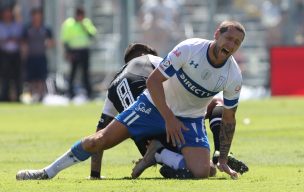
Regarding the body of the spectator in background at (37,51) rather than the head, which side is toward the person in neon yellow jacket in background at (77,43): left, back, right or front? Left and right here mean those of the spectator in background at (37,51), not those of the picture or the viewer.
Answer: left

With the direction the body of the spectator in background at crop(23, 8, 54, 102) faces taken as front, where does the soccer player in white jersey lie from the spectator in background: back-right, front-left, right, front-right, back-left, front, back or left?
front

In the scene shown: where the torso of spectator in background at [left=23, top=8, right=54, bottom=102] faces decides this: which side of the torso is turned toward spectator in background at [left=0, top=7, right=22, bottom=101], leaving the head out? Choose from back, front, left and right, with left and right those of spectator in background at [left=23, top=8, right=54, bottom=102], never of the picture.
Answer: right

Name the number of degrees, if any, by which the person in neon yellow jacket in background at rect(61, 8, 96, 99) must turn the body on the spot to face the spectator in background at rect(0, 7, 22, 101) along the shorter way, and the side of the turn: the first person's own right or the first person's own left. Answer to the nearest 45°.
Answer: approximately 90° to the first person's own right

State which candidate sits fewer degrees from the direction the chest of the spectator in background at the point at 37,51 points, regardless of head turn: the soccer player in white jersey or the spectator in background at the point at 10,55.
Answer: the soccer player in white jersey

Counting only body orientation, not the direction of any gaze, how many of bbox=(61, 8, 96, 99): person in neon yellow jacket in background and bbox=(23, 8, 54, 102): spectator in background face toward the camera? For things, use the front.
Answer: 2

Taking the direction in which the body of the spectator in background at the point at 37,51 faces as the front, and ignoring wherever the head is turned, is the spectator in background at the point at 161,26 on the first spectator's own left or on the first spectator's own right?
on the first spectator's own left

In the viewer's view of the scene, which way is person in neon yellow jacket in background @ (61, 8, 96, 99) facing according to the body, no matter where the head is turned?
toward the camera

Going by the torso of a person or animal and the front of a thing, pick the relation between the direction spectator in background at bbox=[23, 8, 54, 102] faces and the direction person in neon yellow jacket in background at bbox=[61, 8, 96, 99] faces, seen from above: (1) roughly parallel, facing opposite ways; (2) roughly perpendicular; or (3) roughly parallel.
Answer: roughly parallel

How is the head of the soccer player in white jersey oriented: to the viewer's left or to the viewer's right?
to the viewer's right

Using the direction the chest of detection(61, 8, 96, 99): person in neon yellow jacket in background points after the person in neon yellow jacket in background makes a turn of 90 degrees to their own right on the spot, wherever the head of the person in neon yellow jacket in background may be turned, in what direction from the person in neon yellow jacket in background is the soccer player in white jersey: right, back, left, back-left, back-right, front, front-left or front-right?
left
